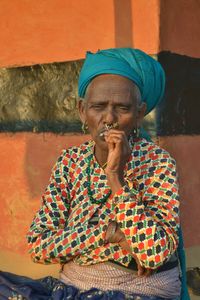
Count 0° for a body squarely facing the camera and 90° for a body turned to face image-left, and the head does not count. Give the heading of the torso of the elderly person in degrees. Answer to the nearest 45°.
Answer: approximately 0°
